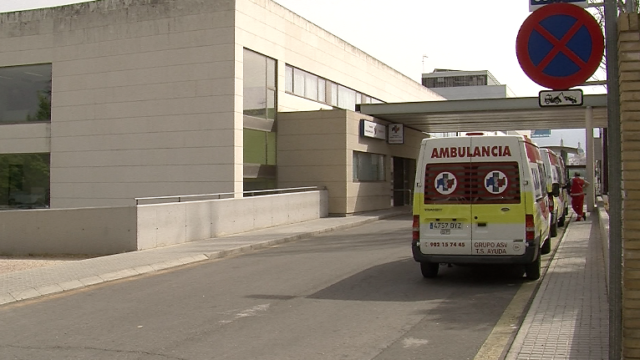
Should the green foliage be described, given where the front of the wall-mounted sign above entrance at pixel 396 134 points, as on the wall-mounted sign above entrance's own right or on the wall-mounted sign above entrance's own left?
on the wall-mounted sign above entrance's own right

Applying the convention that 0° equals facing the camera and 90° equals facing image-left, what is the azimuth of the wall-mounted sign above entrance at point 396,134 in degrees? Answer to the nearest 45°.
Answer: approximately 315°

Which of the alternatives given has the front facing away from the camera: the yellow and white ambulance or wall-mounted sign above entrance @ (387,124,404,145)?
the yellow and white ambulance

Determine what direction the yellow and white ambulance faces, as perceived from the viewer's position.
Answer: facing away from the viewer

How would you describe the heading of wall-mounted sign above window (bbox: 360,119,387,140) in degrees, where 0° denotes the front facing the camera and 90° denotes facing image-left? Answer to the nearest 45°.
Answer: approximately 315°

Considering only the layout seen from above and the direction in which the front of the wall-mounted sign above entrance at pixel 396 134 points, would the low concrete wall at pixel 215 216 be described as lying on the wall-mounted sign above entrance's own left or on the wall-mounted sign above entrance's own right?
on the wall-mounted sign above entrance's own right

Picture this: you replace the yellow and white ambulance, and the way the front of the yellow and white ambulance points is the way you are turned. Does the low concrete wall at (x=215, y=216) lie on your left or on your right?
on your left

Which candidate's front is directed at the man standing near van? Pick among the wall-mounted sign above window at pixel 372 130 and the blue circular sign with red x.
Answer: the wall-mounted sign above window

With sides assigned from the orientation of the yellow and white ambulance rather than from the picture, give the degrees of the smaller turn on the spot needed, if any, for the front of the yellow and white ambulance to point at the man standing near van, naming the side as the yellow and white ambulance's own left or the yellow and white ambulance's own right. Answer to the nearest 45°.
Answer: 0° — it already faces them

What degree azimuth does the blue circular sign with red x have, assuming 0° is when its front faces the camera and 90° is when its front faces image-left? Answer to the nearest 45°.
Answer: approximately 0°
